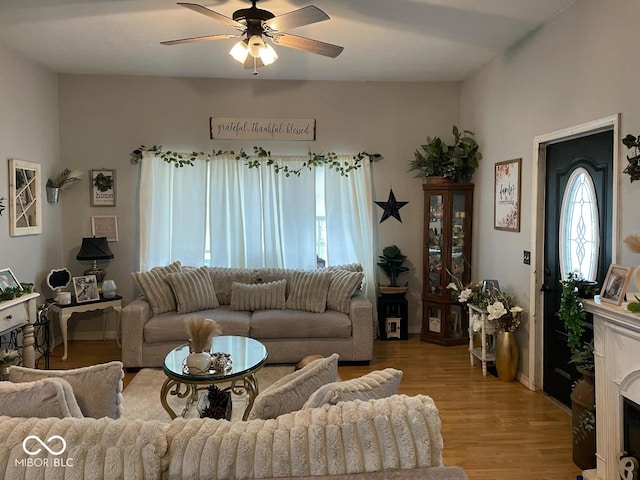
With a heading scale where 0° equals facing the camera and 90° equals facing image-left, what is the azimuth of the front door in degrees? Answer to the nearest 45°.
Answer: approximately 45°

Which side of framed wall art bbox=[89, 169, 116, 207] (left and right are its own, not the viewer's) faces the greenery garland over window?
left

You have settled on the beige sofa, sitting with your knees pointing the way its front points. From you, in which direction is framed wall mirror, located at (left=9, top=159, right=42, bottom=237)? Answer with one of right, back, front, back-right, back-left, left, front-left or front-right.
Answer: right

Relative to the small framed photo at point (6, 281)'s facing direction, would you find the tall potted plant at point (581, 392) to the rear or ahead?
ahead

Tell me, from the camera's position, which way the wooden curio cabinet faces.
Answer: facing the viewer and to the left of the viewer

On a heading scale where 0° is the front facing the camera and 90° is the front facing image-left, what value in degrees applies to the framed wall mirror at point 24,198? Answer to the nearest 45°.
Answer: approximately 315°

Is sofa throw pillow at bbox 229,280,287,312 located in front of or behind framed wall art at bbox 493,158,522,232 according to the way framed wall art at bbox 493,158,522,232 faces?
in front

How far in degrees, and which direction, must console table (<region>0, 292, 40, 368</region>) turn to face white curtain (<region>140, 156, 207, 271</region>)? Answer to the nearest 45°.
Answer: approximately 90° to its left

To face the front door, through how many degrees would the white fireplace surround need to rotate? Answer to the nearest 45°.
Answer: approximately 135° to its right

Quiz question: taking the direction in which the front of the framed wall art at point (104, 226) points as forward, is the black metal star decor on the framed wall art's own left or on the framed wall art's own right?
on the framed wall art's own left

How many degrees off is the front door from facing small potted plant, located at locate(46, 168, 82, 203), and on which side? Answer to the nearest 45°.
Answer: approximately 45° to its right

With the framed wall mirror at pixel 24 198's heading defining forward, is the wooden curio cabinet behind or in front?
in front

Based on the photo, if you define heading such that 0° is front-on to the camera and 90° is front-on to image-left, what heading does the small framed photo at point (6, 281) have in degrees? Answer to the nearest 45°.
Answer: approximately 315°

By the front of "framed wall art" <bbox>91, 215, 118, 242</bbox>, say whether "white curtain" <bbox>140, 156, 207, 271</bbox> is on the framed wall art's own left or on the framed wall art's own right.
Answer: on the framed wall art's own left
